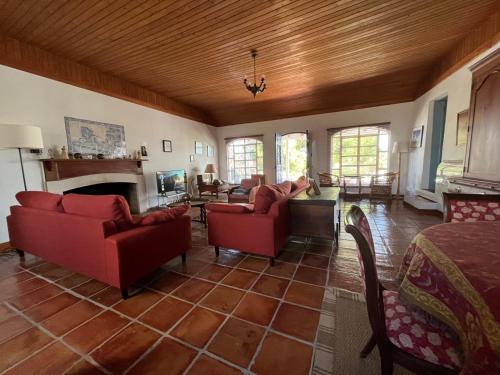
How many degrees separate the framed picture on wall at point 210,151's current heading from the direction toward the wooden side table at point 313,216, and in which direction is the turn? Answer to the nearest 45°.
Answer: approximately 45° to its right

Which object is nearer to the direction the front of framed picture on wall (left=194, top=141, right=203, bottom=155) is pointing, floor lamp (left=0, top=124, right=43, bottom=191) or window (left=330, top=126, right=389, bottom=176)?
the window

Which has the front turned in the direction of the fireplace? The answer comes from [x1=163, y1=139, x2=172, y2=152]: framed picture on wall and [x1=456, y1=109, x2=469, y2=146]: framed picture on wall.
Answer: [x1=456, y1=109, x2=469, y2=146]: framed picture on wall

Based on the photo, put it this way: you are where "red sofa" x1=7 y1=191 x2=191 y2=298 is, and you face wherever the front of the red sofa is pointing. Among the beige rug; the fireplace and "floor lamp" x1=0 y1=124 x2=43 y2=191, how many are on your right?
1

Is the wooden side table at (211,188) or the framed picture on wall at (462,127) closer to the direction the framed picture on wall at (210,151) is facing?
the framed picture on wall

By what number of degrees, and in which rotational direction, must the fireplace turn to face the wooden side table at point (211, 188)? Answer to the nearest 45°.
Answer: approximately 45° to its left

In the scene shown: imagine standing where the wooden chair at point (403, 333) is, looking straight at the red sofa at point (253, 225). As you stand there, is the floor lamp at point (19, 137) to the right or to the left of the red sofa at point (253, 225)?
left

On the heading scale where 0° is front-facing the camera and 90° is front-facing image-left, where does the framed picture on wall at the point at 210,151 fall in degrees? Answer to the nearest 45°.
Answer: approximately 315°

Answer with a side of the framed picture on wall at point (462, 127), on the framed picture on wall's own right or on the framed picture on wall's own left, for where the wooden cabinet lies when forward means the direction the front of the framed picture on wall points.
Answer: on the framed picture on wall's own left

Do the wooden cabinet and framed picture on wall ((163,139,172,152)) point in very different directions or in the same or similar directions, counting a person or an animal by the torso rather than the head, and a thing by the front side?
very different directions

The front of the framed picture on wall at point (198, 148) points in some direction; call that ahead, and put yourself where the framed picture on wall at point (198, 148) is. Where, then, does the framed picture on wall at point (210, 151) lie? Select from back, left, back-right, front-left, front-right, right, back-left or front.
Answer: left

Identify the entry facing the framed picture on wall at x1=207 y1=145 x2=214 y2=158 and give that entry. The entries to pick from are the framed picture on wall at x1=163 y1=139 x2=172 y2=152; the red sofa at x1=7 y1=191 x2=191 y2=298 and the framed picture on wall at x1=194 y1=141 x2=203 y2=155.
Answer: the red sofa

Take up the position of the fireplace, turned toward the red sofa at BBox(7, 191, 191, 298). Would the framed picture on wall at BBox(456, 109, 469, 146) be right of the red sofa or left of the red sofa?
left
